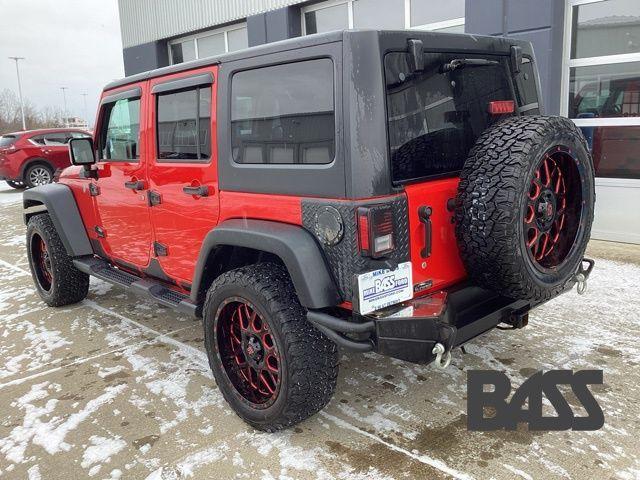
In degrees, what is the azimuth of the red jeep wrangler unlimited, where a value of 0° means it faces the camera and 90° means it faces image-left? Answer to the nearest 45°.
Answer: approximately 135°

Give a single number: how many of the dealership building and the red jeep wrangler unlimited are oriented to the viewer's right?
0

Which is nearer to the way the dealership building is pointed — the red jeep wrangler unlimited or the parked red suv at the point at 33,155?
the red jeep wrangler unlimited

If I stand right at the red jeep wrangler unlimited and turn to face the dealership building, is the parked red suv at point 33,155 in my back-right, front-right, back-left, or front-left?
front-left

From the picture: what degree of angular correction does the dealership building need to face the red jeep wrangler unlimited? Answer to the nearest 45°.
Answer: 0° — it already faces it

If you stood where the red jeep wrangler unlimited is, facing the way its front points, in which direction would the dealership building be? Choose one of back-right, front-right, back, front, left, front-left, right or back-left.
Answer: right

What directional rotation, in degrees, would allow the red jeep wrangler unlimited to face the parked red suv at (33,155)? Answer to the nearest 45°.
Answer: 0° — it already faces it

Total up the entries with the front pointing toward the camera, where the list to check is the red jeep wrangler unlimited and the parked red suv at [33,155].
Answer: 0

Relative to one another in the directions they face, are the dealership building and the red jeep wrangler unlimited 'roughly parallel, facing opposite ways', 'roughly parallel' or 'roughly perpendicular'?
roughly perpendicular

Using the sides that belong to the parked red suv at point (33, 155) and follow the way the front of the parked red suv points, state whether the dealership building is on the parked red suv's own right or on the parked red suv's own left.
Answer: on the parked red suv's own right

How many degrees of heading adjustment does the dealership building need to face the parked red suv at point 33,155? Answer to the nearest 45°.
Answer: approximately 90° to its right

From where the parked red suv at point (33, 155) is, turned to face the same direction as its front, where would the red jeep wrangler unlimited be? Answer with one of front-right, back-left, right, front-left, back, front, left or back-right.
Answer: back-right

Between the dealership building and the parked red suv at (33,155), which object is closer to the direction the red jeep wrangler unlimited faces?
the parked red suv
